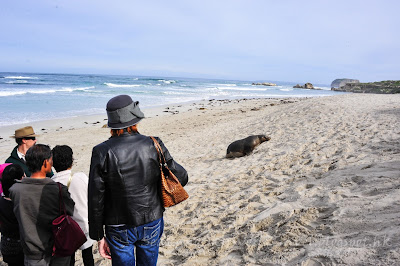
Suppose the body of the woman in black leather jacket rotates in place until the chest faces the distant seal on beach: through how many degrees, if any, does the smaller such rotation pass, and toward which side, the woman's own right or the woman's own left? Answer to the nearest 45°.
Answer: approximately 45° to the woman's own right

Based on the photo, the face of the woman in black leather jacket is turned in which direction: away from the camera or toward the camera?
away from the camera

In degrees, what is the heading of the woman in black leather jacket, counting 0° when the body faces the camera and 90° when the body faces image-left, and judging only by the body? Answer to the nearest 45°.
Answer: approximately 180°
